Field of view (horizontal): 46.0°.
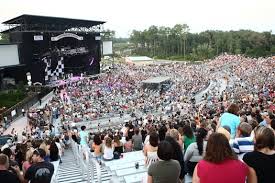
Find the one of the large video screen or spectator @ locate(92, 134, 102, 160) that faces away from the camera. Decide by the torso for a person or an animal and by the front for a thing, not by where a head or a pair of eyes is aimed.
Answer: the spectator

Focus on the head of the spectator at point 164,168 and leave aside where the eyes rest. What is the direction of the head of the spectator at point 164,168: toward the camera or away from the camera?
away from the camera

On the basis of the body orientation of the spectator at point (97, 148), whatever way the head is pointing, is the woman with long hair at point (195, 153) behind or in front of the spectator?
behind

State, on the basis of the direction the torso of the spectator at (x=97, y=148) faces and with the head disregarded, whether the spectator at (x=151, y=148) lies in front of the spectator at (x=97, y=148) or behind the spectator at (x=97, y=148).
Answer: behind

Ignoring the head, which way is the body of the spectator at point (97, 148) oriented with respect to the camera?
away from the camera

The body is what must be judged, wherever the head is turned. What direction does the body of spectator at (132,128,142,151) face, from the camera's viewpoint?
away from the camera

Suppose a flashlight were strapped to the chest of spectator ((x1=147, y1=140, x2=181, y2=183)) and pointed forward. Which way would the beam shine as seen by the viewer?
away from the camera

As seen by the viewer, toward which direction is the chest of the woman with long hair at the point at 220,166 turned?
away from the camera

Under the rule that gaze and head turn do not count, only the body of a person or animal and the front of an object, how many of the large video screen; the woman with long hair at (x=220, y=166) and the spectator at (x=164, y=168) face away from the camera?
2
